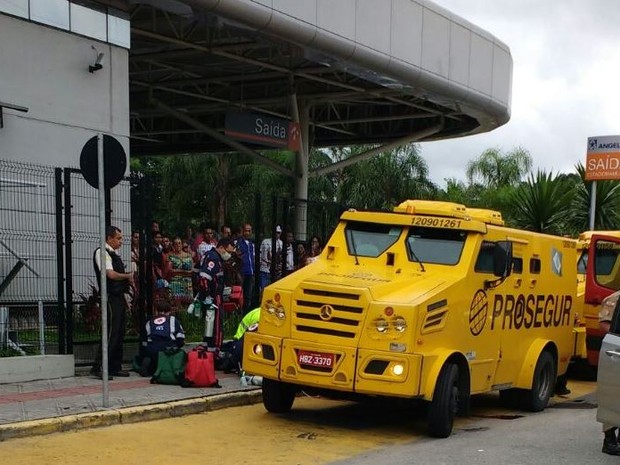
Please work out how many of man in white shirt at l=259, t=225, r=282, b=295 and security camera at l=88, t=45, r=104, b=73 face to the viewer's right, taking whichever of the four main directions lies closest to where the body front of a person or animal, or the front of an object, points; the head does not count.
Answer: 0

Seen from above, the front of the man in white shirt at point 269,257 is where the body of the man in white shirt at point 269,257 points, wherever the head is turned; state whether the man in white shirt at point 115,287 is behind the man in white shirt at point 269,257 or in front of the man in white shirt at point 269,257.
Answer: in front

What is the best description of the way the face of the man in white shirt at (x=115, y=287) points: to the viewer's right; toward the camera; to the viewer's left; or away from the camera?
to the viewer's right

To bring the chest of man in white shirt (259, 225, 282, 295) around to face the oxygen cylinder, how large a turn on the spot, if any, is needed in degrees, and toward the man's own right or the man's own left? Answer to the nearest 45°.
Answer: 0° — they already face it

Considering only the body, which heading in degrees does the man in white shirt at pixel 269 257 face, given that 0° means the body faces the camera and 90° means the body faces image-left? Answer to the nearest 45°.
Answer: approximately 0°

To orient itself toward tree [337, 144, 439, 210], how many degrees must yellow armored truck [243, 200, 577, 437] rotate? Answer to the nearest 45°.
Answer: approximately 135° to its right

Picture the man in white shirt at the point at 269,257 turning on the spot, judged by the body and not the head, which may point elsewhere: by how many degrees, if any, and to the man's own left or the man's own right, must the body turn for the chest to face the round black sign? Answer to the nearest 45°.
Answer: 0° — they already face it

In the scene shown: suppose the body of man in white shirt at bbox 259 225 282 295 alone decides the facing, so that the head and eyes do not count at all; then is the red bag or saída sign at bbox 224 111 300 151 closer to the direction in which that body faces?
the red bag

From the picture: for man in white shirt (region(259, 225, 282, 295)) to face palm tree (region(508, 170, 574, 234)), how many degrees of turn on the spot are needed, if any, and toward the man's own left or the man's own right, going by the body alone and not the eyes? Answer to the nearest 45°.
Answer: approximately 135° to the man's own left

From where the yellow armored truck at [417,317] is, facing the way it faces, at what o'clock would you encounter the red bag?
The red bag is roughly at 2 o'clock from the yellow armored truck.
